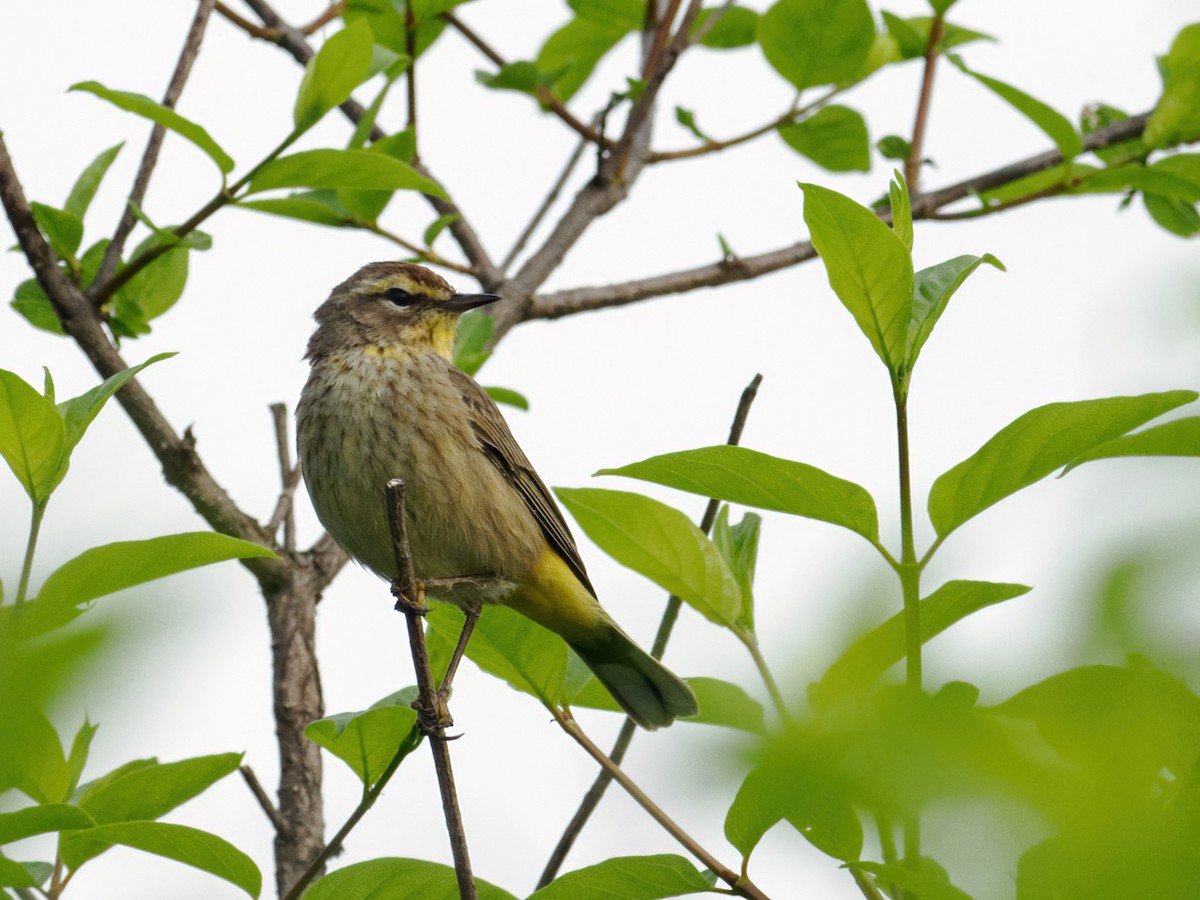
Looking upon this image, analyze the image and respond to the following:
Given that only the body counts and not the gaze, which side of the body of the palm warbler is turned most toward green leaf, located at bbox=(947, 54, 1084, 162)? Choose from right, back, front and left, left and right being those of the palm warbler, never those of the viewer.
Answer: left

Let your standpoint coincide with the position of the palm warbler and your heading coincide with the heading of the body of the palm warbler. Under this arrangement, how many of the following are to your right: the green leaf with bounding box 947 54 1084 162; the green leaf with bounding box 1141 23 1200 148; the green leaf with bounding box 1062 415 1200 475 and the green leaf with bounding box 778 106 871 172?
0

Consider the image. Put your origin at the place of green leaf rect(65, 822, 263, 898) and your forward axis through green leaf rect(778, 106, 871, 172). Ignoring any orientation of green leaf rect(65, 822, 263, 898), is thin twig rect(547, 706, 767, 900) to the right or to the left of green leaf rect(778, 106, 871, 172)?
right

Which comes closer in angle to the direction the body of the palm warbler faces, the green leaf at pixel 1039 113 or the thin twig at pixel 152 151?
the thin twig

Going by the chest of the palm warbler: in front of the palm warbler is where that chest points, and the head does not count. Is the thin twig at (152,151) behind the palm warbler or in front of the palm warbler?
in front

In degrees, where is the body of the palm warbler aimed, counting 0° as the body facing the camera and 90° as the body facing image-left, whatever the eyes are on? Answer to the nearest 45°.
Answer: approximately 45°
